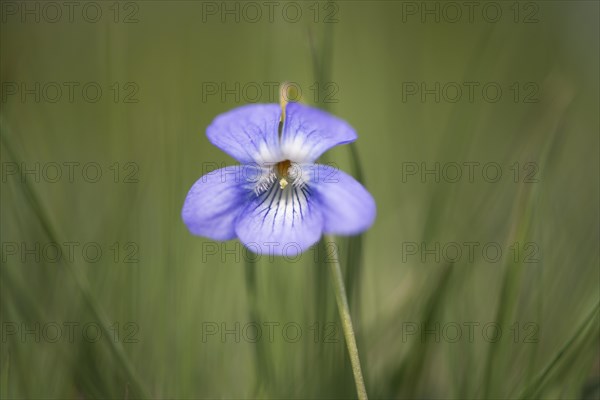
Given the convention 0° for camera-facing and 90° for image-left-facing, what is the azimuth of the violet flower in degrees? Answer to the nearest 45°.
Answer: approximately 0°
